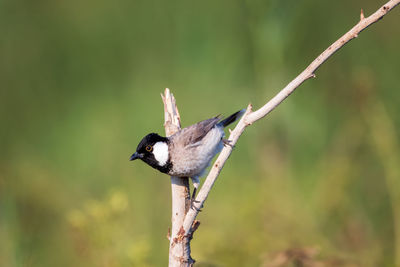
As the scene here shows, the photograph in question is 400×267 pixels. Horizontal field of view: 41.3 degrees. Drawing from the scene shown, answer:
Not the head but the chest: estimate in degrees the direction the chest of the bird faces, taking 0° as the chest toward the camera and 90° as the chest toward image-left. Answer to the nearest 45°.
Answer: approximately 90°
